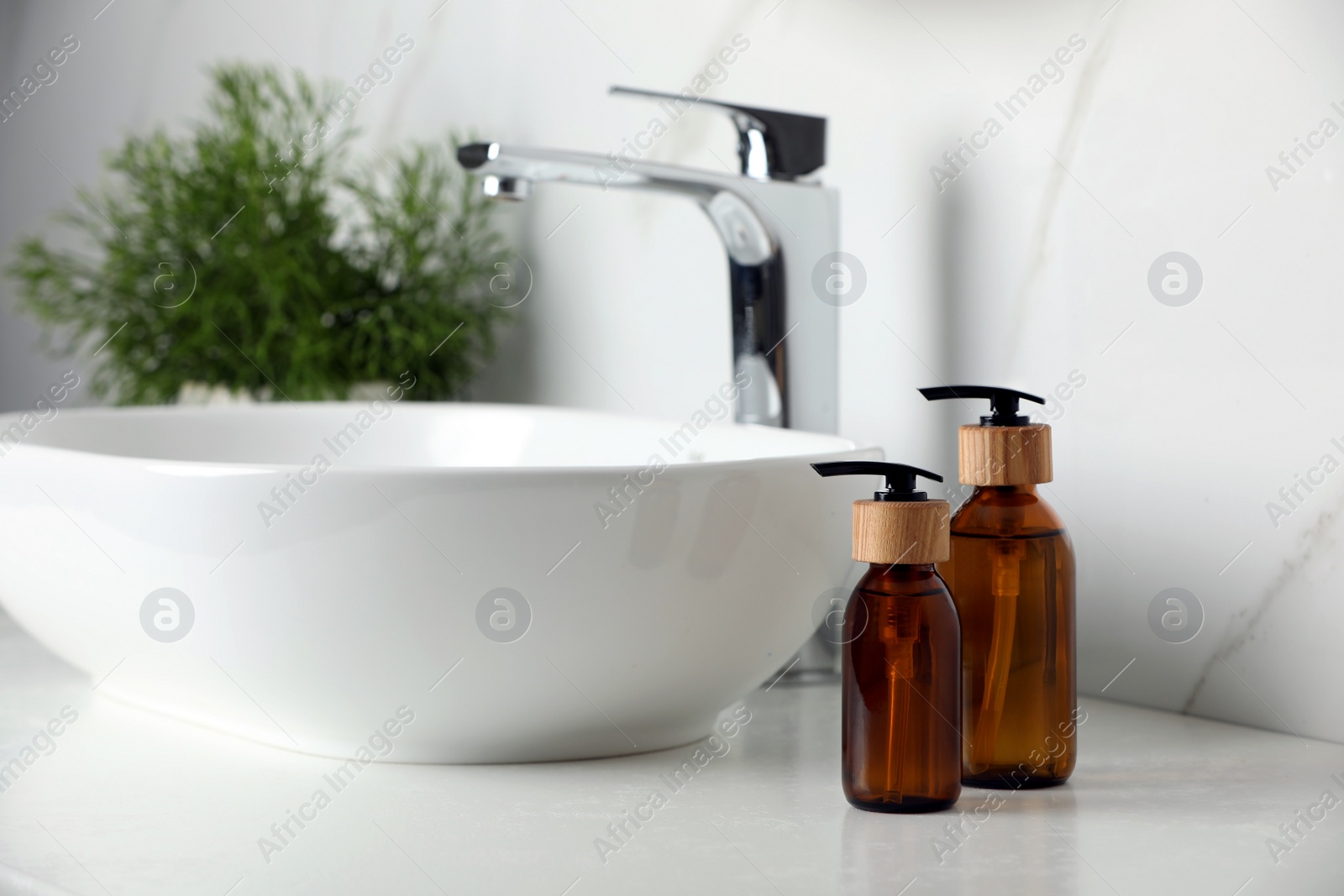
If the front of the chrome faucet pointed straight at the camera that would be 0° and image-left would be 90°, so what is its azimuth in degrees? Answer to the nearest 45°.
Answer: approximately 90°
